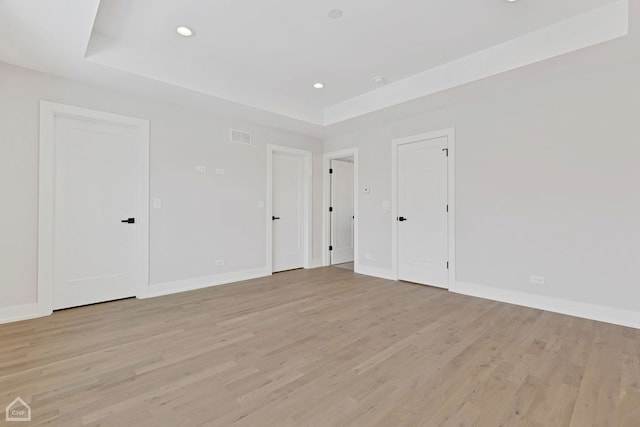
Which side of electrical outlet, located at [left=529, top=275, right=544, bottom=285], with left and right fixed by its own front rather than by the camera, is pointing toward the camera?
front

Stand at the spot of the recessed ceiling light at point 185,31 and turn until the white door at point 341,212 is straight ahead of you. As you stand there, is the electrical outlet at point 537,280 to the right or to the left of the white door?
right

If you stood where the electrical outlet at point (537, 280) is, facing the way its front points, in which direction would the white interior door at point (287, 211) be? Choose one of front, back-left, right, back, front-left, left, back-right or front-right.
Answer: right

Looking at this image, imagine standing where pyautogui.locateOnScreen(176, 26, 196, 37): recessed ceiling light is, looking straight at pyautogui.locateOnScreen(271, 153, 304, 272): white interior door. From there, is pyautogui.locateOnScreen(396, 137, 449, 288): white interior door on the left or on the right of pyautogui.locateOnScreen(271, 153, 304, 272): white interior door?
right

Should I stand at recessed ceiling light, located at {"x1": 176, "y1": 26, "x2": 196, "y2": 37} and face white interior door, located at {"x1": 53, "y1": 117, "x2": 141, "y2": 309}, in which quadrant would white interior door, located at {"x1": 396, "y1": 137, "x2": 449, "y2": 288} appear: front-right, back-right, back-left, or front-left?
back-right

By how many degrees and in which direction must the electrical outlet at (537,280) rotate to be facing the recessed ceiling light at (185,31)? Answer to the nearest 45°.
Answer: approximately 45° to its right

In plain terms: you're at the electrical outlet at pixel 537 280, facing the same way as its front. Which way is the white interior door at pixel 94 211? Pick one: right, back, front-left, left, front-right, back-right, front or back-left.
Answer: front-right
